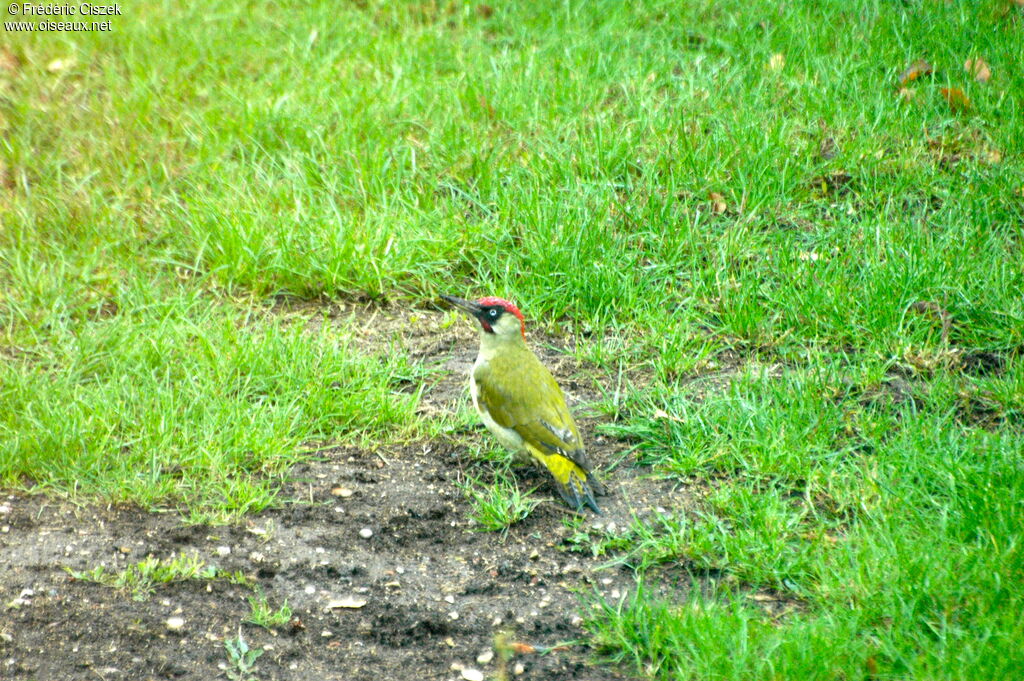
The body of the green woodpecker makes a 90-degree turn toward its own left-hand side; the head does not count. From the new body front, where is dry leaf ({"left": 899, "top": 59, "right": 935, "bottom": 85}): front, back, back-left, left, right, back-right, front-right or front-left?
back

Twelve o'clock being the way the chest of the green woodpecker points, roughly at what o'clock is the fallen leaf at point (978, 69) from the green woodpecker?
The fallen leaf is roughly at 3 o'clock from the green woodpecker.

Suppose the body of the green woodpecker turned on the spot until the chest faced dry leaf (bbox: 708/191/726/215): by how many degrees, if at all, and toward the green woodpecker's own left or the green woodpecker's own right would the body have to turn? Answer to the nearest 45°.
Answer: approximately 90° to the green woodpecker's own right

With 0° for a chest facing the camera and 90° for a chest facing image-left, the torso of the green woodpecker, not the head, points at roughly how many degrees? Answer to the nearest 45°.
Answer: approximately 135°

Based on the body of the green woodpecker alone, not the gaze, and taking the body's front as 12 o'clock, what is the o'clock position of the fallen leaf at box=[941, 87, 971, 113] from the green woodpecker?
The fallen leaf is roughly at 3 o'clock from the green woodpecker.
